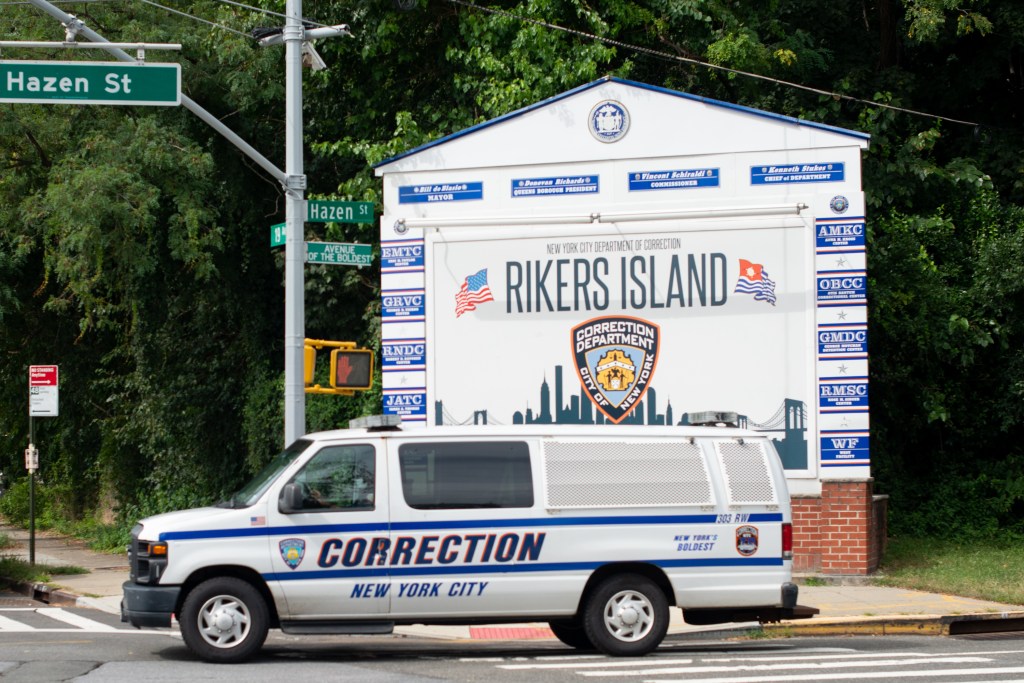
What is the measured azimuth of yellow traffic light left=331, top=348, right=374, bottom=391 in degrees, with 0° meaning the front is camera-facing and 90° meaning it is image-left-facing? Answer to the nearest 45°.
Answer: approximately 0°

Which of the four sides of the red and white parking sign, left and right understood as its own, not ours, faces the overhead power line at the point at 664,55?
left

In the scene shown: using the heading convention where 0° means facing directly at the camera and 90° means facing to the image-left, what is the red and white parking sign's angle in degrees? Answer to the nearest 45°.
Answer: approximately 0°

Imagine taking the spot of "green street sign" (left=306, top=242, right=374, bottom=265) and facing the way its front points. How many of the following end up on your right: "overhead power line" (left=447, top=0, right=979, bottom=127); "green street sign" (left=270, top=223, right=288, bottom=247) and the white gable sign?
1
